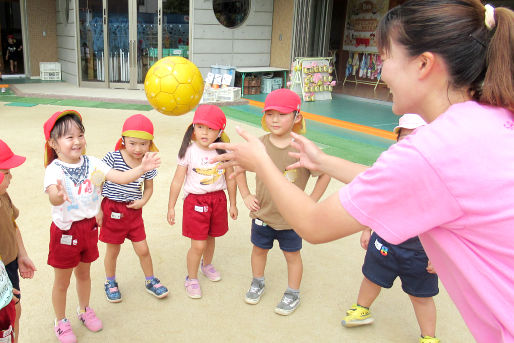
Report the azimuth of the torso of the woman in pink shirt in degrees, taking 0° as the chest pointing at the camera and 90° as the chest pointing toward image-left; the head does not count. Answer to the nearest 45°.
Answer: approximately 135°

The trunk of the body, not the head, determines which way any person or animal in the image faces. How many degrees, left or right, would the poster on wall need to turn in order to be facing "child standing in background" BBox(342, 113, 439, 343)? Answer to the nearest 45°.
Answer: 0° — it already faces them

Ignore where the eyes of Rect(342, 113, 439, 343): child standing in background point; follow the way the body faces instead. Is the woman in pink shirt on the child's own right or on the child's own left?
on the child's own left

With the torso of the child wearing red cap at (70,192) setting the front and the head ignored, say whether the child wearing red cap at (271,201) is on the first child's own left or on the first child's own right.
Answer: on the first child's own left

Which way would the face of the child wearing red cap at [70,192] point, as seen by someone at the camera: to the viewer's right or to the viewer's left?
to the viewer's right

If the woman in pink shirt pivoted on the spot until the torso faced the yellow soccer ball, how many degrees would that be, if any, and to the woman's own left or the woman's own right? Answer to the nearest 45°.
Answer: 0° — they already face it

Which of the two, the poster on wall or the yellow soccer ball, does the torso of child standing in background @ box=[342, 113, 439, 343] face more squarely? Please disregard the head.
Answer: the yellow soccer ball

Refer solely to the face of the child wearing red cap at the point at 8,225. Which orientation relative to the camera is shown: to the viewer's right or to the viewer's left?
to the viewer's right

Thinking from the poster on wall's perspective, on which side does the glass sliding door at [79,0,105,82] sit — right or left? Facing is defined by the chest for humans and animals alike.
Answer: on its right

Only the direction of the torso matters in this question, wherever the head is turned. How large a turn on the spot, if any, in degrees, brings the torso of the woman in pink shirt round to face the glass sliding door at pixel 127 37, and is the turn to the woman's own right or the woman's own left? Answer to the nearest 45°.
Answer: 0° — they already face it

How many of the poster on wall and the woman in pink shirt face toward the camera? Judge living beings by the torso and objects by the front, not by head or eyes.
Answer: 1

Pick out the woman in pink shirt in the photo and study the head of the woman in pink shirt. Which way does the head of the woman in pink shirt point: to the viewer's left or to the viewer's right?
to the viewer's left
